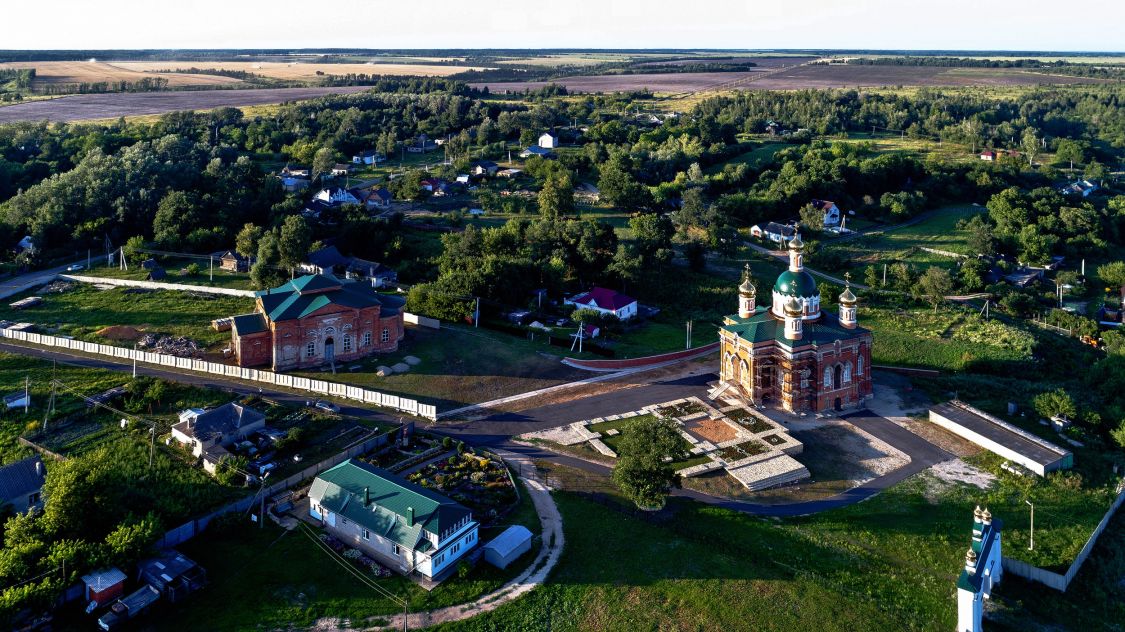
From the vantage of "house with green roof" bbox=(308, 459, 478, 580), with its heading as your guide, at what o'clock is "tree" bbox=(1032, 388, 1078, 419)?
The tree is roughly at 10 o'clock from the house with green roof.

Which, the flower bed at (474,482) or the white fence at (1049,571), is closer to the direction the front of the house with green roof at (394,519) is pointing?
the white fence

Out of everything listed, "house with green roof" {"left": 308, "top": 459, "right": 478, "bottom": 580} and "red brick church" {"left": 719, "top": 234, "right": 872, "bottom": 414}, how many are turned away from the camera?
0

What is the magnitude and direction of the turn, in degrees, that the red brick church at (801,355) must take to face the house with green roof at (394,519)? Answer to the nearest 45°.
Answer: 0° — it already faces it

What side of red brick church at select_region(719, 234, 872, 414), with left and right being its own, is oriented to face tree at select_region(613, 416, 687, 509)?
front

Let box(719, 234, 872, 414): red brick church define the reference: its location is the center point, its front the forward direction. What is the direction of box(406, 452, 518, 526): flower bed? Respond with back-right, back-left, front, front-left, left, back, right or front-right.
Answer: front

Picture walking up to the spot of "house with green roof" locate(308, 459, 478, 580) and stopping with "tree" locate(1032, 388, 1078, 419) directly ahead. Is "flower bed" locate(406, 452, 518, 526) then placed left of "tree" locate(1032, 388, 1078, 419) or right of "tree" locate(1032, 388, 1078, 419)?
left

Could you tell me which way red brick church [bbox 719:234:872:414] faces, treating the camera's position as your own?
facing the viewer and to the left of the viewer

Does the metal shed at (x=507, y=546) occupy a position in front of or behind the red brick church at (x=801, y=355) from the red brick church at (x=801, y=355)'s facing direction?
in front

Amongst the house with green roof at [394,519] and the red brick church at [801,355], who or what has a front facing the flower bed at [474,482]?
the red brick church

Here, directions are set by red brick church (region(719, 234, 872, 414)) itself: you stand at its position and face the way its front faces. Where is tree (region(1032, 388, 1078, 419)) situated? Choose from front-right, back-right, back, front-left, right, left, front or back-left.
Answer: back-left
